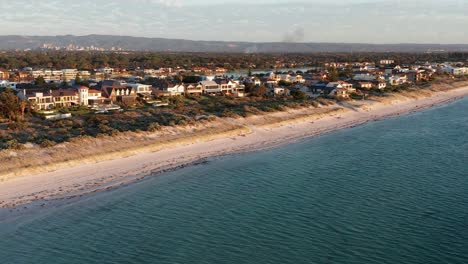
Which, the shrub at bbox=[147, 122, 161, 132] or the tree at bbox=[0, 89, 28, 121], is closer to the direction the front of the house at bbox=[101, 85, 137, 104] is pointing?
the shrub

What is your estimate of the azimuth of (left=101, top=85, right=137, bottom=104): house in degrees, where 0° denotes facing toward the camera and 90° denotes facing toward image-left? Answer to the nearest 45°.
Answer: approximately 315°

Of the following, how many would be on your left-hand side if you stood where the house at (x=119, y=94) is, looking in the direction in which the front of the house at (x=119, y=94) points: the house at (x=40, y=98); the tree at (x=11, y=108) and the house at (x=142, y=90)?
1

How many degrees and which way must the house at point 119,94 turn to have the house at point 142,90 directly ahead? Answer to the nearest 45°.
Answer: approximately 90° to its left

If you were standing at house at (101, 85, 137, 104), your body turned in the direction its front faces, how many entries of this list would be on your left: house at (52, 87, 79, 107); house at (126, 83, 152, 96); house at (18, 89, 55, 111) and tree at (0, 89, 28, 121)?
1

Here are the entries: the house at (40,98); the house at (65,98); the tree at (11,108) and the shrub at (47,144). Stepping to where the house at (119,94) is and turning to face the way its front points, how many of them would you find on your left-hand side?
0

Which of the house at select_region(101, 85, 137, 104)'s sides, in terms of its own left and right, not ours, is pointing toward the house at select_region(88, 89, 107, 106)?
right

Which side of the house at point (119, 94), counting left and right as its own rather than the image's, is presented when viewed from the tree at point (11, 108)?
right

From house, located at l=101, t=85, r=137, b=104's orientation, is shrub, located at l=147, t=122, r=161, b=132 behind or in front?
in front

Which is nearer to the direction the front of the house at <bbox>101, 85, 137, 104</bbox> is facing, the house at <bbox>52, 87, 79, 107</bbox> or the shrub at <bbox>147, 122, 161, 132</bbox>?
the shrub

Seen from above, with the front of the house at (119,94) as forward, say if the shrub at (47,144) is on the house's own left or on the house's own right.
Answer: on the house's own right

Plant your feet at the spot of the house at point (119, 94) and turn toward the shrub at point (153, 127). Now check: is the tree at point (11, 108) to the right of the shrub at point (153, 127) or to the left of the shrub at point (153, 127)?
right

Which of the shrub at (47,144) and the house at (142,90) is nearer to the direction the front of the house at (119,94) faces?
the shrub
